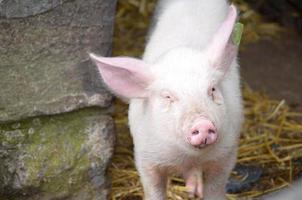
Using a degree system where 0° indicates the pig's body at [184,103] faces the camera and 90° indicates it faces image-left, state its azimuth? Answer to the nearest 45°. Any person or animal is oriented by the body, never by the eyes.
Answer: approximately 0°
